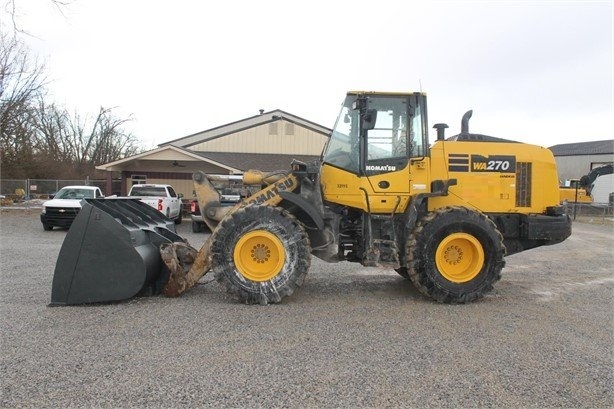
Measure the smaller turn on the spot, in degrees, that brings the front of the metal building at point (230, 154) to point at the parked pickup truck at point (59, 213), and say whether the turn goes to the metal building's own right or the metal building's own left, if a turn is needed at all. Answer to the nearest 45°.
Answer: approximately 45° to the metal building's own right

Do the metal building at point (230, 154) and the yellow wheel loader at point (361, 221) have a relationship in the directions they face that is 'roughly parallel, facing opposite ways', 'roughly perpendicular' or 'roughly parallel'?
roughly perpendicular

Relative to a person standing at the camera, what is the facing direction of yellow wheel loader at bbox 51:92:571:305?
facing to the left of the viewer

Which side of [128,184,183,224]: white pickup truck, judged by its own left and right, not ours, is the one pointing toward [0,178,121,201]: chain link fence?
left

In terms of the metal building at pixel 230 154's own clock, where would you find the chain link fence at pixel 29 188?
The chain link fence is roughly at 4 o'clock from the metal building.

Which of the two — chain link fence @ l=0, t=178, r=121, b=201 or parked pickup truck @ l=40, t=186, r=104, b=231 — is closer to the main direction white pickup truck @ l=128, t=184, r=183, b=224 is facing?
the chain link fence

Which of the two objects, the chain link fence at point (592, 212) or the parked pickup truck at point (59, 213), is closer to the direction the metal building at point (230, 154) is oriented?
the parked pickup truck

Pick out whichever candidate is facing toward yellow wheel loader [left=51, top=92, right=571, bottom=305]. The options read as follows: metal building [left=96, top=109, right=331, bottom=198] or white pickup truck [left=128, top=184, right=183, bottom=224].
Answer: the metal building

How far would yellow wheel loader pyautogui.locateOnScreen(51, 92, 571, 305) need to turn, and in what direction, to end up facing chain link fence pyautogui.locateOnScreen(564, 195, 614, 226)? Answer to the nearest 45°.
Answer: approximately 135° to its right

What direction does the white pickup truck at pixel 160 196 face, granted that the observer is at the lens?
facing away from the viewer and to the right of the viewer

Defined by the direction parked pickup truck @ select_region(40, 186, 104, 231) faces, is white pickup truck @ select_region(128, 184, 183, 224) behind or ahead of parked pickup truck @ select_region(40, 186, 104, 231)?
behind

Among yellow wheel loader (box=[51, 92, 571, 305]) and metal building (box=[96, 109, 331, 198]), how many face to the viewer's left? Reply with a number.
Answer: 1

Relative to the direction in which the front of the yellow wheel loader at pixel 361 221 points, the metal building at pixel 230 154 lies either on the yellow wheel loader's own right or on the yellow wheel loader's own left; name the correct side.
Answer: on the yellow wheel loader's own right

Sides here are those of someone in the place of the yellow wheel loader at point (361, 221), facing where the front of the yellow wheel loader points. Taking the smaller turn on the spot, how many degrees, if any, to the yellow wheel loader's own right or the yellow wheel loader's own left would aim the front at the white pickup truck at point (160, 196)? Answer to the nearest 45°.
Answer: approximately 45° to the yellow wheel loader's own right
